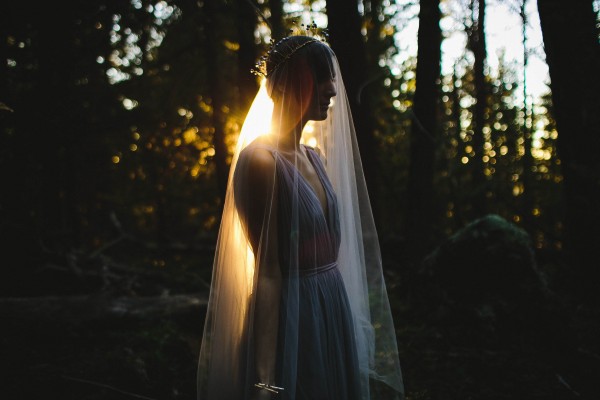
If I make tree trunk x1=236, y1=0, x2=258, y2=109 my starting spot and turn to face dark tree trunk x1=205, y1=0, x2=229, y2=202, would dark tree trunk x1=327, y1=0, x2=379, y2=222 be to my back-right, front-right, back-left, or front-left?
back-left

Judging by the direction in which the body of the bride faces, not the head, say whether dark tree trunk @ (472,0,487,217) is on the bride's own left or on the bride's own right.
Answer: on the bride's own left

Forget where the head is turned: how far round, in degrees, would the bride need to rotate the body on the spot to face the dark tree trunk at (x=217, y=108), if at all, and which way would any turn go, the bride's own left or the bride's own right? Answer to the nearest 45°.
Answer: approximately 135° to the bride's own left

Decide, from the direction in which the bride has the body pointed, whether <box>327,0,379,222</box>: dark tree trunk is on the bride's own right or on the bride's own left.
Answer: on the bride's own left

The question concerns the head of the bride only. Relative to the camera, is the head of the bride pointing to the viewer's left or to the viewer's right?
to the viewer's right

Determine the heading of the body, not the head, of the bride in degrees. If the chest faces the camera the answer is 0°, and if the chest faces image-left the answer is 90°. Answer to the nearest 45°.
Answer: approximately 315°

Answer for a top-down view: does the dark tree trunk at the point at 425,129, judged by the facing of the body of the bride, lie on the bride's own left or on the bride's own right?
on the bride's own left

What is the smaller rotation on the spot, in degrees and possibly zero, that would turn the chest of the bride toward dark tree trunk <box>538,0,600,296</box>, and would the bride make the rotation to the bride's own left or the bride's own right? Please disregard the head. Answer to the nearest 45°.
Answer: approximately 90° to the bride's own left
